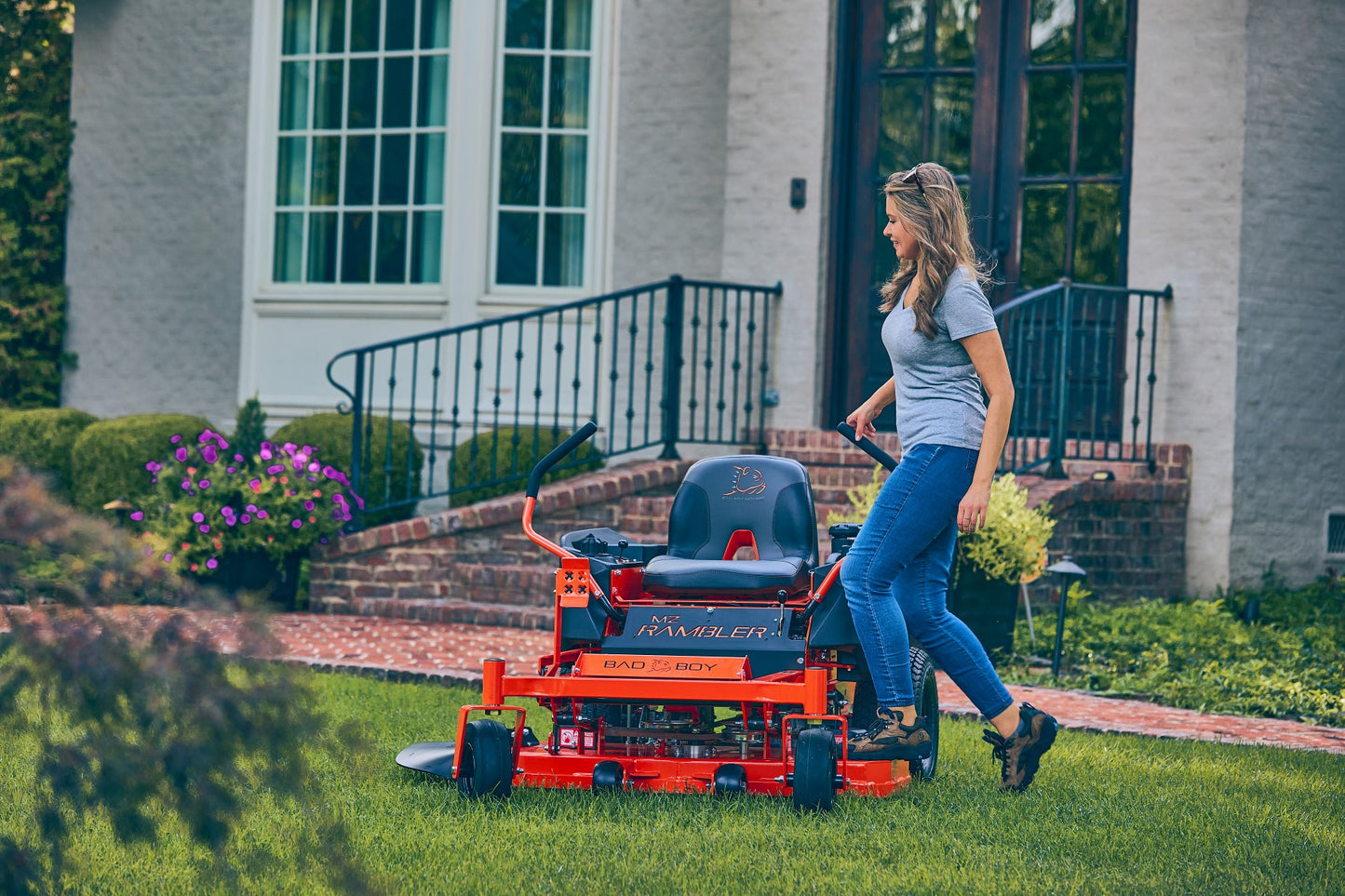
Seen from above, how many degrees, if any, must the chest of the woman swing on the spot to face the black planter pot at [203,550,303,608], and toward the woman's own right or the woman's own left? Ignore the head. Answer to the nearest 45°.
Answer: approximately 45° to the woman's own right

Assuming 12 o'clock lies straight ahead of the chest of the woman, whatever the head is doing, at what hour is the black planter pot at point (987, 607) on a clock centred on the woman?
The black planter pot is roughly at 3 o'clock from the woman.

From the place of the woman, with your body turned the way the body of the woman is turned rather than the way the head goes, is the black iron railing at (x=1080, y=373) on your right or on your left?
on your right

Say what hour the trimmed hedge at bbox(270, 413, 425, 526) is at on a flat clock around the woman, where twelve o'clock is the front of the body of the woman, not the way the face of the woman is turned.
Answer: The trimmed hedge is roughly at 2 o'clock from the woman.

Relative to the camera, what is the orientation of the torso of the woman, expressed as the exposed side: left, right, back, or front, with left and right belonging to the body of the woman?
left

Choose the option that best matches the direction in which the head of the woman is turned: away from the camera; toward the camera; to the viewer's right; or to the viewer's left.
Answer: to the viewer's left

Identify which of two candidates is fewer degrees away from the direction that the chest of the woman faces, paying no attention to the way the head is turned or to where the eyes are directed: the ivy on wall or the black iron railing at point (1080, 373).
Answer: the ivy on wall

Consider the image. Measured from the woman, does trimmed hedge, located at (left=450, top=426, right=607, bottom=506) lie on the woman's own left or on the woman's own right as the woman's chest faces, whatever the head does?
on the woman's own right

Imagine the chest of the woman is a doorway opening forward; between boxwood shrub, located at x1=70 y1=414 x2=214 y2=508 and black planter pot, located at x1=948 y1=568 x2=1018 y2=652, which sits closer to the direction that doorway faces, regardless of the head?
the boxwood shrub
